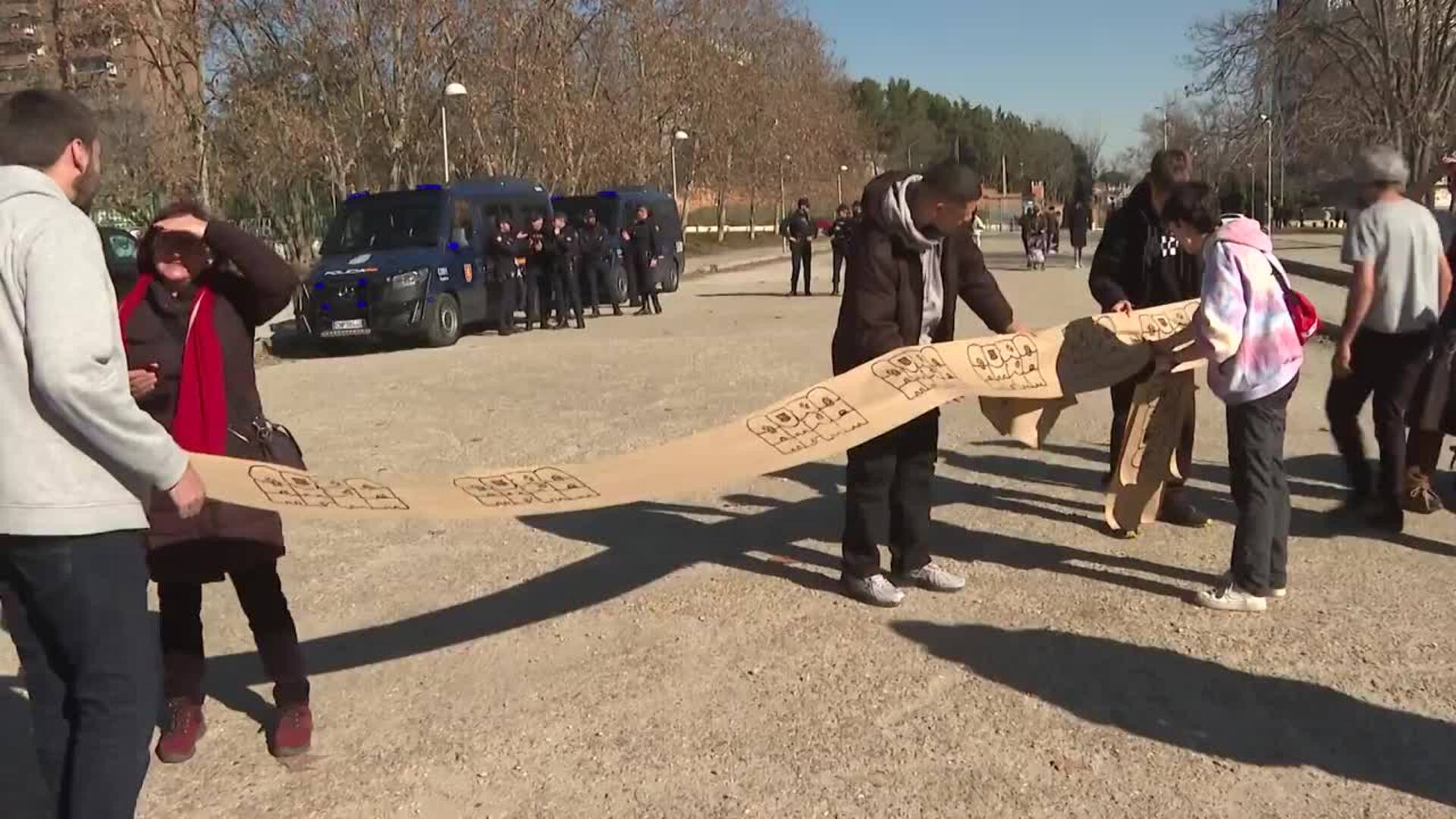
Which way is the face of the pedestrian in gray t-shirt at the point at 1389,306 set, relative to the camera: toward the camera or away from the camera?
away from the camera

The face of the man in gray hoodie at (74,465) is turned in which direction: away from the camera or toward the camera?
away from the camera

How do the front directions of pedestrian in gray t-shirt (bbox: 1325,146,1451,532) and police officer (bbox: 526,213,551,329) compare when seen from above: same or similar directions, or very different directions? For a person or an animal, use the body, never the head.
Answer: very different directions

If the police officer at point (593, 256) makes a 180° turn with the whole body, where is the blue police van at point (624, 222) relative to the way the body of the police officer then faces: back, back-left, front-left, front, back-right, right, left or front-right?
front

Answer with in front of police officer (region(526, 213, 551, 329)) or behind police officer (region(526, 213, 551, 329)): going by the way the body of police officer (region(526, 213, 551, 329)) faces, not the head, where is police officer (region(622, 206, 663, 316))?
behind

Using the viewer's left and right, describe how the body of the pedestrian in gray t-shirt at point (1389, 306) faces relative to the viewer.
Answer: facing away from the viewer and to the left of the viewer

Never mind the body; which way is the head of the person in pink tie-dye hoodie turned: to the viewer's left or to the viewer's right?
to the viewer's left

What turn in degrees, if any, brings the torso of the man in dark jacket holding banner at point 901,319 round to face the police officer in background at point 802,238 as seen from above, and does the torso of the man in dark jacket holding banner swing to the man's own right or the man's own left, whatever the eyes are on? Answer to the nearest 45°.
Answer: approximately 135° to the man's own left

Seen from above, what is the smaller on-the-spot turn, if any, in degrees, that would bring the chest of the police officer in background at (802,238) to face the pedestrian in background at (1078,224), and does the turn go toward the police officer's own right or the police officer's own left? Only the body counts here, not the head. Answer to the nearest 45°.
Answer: approximately 135° to the police officer's own left

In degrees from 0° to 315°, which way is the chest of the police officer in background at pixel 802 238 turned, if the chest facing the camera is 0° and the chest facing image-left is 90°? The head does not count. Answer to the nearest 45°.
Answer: approximately 0°
